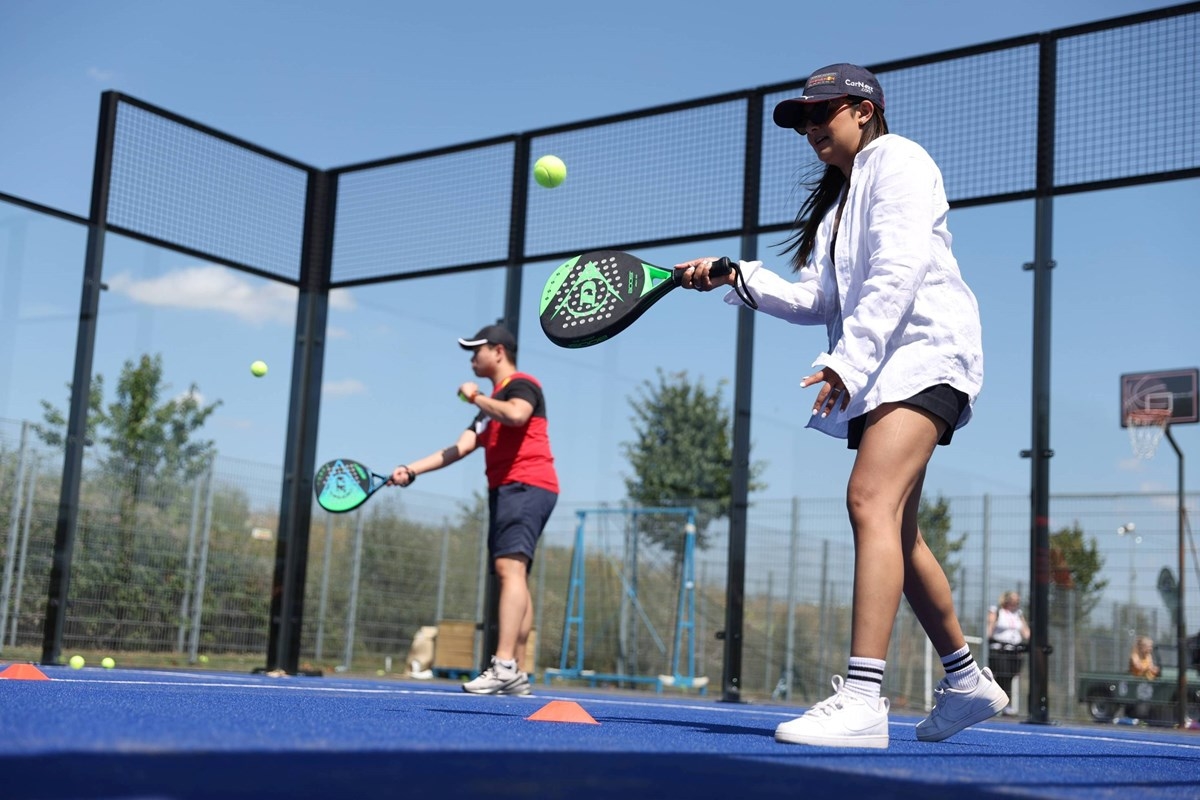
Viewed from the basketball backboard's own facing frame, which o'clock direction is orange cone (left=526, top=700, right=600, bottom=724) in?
The orange cone is roughly at 11 o'clock from the basketball backboard.

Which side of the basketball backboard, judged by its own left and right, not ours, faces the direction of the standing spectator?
right

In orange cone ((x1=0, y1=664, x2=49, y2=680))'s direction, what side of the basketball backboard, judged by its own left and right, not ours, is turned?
front

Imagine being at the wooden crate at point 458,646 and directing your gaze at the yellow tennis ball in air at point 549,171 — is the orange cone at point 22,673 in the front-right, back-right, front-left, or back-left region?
front-right

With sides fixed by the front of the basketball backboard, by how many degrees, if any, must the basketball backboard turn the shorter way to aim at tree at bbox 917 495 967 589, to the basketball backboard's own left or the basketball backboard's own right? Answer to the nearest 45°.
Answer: approximately 90° to the basketball backboard's own right

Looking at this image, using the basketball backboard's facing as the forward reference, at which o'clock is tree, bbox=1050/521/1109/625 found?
The tree is roughly at 4 o'clock from the basketball backboard.

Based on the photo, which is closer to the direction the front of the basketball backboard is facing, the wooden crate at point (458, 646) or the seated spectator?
the wooden crate

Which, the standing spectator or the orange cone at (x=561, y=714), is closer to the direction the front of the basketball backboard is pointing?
the orange cone

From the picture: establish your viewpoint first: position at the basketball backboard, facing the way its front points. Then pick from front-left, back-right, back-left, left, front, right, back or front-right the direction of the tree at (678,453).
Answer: right

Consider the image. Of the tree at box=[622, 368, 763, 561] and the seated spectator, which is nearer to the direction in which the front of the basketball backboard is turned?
the tree

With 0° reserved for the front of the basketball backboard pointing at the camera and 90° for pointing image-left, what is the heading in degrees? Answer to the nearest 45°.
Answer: approximately 45°

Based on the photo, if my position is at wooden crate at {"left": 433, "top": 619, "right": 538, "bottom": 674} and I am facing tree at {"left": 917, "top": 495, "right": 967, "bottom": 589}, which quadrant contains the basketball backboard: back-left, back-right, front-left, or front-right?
front-right

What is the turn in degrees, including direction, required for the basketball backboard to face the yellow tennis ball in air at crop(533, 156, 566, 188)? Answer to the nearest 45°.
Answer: approximately 45° to its right

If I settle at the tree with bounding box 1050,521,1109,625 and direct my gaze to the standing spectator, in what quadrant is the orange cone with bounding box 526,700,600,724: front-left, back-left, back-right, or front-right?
front-left

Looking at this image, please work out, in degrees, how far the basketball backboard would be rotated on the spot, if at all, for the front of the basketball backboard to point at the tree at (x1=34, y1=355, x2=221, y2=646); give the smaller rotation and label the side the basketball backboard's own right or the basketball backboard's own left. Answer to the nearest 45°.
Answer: approximately 45° to the basketball backboard's own right
